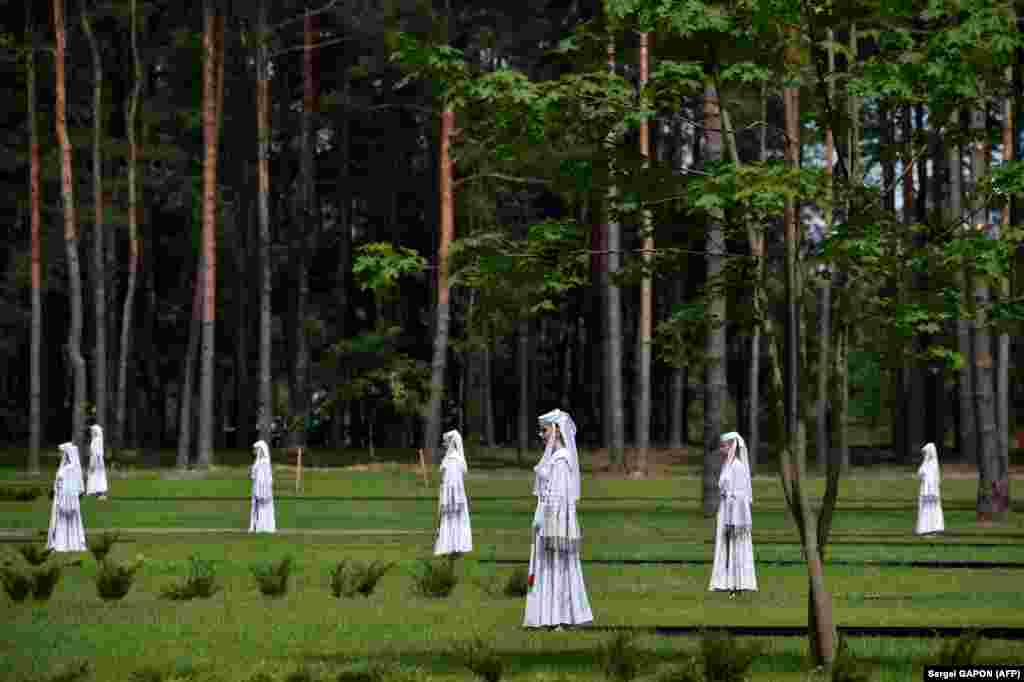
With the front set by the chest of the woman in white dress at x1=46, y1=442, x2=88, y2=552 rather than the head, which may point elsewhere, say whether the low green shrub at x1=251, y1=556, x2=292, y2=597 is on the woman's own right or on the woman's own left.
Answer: on the woman's own left

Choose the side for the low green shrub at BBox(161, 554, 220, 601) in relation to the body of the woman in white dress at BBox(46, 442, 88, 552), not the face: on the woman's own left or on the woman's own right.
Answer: on the woman's own left

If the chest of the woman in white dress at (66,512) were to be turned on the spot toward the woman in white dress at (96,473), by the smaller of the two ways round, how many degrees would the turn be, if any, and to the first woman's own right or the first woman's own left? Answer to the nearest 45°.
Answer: approximately 135° to the first woman's own right

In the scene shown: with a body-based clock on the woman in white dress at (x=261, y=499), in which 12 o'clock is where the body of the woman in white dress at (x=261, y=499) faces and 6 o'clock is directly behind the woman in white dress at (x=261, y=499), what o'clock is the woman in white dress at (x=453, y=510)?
the woman in white dress at (x=453, y=510) is roughly at 8 o'clock from the woman in white dress at (x=261, y=499).

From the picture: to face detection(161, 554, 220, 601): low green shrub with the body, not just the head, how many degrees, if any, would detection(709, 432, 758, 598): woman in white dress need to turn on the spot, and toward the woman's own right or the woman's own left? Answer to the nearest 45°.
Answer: approximately 45° to the woman's own right
